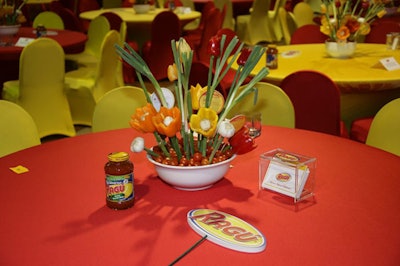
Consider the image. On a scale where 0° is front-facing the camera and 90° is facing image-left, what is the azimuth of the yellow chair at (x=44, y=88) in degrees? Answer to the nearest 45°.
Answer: approximately 135°

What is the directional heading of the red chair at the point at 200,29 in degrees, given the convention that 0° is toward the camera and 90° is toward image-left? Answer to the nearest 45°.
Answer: approximately 90°

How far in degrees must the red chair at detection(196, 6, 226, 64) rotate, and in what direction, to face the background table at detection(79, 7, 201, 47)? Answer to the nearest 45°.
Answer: approximately 45° to its right

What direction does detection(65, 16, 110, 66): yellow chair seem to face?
to the viewer's left

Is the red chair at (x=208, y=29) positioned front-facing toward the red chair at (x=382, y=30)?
no

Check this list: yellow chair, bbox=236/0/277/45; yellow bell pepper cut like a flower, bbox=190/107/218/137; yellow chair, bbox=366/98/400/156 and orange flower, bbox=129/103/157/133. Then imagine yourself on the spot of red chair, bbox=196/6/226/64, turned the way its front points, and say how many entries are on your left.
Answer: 3

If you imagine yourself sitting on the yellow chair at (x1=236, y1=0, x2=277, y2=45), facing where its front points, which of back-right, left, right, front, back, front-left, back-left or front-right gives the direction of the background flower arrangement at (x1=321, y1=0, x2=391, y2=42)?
back-left

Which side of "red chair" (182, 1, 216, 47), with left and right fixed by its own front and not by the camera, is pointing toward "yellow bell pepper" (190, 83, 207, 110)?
left
